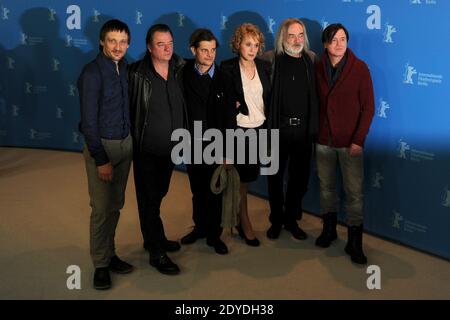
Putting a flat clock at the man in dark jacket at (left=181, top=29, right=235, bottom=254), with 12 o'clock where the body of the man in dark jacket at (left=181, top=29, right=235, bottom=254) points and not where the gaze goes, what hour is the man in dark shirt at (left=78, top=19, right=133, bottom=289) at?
the man in dark shirt at (left=78, top=19, right=133, bottom=289) is roughly at 2 o'clock from the man in dark jacket at (left=181, top=29, right=235, bottom=254).

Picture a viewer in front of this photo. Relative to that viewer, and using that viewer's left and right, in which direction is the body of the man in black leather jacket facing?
facing the viewer and to the right of the viewer

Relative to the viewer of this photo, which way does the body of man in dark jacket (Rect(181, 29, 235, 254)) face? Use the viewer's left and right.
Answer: facing the viewer

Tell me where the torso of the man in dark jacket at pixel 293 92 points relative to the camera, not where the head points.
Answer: toward the camera

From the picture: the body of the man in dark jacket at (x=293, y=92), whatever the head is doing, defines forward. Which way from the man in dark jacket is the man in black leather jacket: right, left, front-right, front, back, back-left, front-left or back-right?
front-right

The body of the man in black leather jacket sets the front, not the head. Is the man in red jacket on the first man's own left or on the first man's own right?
on the first man's own left

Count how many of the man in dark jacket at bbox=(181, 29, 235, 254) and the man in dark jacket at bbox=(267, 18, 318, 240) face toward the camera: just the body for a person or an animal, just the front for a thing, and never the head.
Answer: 2

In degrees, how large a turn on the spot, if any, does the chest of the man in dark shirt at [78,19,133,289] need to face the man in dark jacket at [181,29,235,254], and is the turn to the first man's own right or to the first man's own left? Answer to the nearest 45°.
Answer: approximately 90° to the first man's own left
